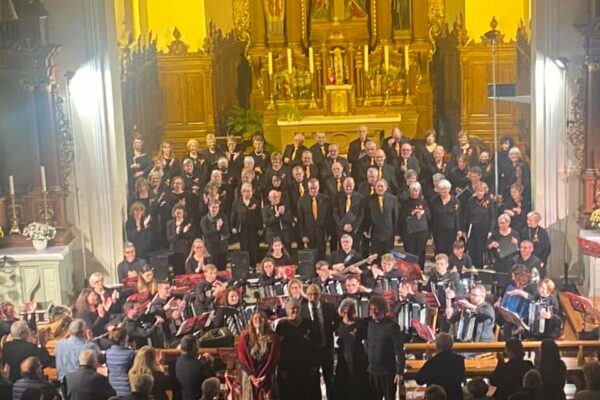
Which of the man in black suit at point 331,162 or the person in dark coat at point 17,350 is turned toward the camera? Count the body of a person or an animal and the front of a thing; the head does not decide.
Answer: the man in black suit

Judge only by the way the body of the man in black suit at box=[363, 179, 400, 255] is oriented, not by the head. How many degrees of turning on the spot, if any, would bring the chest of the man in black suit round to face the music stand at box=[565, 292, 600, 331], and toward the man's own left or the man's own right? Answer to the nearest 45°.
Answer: approximately 45° to the man's own left

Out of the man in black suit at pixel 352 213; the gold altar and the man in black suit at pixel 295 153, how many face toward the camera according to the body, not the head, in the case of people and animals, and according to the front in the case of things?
3

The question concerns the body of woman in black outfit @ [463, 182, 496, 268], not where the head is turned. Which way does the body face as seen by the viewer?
toward the camera

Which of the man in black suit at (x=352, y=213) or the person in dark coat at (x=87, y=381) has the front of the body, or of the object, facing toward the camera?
the man in black suit

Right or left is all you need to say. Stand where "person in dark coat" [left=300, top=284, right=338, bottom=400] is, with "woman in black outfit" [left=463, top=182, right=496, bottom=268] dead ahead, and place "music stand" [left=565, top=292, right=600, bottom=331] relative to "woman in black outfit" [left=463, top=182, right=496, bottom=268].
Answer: right

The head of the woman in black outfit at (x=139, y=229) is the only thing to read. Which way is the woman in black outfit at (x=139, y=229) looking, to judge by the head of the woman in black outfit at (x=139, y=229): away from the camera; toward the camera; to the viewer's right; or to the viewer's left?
toward the camera

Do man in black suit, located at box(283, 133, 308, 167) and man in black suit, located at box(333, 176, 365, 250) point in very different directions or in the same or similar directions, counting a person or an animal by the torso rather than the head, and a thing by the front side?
same or similar directions

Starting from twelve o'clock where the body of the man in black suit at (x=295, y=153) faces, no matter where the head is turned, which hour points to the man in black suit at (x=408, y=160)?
the man in black suit at (x=408, y=160) is roughly at 10 o'clock from the man in black suit at (x=295, y=153).

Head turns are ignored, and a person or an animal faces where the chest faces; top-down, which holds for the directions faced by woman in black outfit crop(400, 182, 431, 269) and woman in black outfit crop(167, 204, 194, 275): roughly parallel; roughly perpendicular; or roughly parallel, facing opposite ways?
roughly parallel

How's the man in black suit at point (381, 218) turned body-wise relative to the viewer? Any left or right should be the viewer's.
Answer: facing the viewer

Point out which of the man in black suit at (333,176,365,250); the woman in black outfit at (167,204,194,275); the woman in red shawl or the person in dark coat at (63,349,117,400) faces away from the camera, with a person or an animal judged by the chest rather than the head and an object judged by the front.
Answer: the person in dark coat

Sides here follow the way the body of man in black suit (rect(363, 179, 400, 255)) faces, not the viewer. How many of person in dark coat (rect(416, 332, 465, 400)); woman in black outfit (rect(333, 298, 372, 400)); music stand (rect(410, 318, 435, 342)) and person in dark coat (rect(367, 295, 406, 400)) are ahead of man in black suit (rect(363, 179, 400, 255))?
4

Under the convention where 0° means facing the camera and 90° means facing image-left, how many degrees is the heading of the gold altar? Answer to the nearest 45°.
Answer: approximately 0°

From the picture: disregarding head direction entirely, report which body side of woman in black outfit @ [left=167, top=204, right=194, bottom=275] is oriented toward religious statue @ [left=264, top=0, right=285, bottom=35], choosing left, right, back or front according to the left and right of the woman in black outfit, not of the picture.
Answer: back

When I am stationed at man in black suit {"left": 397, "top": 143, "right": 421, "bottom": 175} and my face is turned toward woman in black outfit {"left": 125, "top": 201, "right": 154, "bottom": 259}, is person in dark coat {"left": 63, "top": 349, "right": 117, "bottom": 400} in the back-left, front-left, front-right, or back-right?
front-left

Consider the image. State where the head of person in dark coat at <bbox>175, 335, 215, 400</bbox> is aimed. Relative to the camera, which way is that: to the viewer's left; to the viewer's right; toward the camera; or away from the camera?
away from the camera

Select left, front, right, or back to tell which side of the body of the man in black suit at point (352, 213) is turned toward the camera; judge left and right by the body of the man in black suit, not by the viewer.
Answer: front

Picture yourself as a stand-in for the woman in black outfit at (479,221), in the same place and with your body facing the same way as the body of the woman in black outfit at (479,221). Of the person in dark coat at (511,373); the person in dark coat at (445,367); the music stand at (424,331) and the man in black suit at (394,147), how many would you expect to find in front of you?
3

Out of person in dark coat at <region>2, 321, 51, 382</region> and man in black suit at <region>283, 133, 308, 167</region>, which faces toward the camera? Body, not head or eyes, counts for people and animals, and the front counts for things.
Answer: the man in black suit

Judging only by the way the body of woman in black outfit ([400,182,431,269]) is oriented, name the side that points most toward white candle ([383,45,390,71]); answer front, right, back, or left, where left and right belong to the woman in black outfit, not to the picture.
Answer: back

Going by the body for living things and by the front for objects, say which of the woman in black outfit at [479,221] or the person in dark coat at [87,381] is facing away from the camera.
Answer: the person in dark coat
